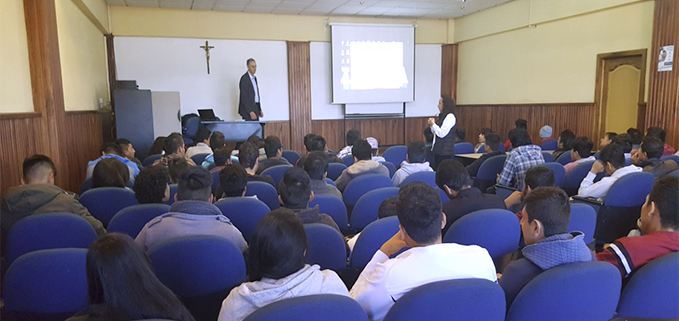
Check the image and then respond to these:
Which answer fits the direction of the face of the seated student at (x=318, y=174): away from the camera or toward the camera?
away from the camera

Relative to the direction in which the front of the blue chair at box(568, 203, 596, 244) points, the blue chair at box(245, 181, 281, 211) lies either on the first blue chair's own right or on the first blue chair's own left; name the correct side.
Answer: on the first blue chair's own left

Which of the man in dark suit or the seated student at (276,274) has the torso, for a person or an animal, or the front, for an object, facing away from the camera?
the seated student

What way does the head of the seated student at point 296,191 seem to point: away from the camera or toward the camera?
away from the camera

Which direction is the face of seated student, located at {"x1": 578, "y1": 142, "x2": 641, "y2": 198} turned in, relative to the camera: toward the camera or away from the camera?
away from the camera

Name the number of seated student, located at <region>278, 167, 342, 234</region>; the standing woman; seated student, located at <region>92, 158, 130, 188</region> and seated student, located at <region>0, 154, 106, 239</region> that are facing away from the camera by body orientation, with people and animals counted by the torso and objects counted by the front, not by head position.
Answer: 3

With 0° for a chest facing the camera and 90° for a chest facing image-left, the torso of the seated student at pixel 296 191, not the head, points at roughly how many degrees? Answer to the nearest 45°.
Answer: approximately 180°

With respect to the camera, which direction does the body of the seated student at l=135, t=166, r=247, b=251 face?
away from the camera

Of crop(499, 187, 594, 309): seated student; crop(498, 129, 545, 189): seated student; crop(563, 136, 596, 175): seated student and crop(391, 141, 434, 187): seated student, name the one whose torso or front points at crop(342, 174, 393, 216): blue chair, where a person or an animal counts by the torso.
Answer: crop(499, 187, 594, 309): seated student

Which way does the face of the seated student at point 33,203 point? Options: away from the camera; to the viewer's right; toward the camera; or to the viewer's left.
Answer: away from the camera

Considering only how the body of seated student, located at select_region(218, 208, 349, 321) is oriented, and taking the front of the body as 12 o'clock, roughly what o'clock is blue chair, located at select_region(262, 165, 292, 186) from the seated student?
The blue chair is roughly at 12 o'clock from the seated student.

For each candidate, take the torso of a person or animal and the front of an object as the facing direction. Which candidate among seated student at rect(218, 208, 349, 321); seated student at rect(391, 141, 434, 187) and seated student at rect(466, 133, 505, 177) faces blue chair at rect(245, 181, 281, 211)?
seated student at rect(218, 208, 349, 321)

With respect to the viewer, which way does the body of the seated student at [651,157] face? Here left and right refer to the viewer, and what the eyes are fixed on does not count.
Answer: facing away from the viewer and to the left of the viewer

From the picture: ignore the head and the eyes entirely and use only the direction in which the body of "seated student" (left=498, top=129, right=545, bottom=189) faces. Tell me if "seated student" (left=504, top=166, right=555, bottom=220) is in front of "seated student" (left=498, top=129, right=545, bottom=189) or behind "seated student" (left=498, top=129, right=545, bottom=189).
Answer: behind

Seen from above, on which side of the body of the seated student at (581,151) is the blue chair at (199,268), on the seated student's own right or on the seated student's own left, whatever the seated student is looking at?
on the seated student's own left

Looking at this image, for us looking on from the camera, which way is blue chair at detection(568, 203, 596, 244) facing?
facing away from the viewer
